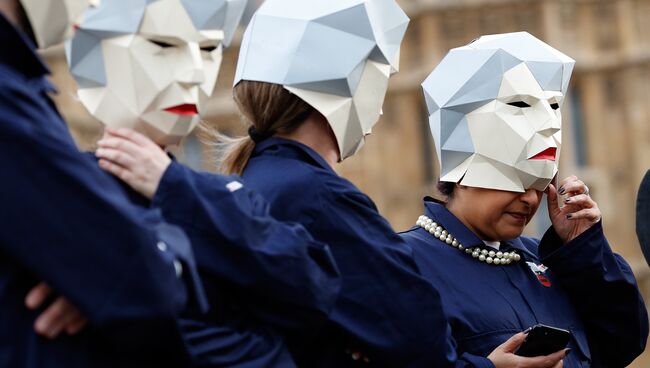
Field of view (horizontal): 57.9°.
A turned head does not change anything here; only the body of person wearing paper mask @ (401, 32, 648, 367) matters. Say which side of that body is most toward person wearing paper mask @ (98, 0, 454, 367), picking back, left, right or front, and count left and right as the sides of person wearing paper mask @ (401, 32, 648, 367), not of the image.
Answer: right

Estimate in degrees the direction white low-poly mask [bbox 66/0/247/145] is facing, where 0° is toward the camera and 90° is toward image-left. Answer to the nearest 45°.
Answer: approximately 315°

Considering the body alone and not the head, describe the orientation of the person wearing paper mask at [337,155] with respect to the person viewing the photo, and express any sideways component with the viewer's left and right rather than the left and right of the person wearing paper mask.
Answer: facing away from the viewer and to the right of the viewer

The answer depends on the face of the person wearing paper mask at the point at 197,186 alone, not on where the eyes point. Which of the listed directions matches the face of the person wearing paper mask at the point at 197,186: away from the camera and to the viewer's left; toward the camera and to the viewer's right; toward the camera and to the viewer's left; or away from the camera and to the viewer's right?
toward the camera and to the viewer's right

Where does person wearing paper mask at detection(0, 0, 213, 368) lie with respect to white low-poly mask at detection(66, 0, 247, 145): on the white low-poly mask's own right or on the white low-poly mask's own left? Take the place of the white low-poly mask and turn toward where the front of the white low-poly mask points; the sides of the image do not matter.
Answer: on the white low-poly mask's own right

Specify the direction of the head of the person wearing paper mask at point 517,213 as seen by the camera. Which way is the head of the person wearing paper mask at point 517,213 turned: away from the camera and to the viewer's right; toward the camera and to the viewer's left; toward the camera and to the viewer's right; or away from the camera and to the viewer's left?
toward the camera and to the viewer's right

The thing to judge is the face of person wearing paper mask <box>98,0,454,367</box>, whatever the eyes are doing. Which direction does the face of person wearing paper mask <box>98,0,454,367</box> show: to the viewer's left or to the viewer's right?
to the viewer's right

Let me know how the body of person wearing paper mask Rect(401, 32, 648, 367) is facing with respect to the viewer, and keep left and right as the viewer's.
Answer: facing the viewer and to the right of the viewer

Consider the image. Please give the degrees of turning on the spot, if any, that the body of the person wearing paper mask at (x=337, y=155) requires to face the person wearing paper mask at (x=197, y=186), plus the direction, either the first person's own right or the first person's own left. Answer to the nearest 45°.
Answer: approximately 180°

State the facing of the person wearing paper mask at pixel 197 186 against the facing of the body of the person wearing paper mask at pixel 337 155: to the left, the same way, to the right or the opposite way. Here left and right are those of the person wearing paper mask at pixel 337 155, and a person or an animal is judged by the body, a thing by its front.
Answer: to the right
